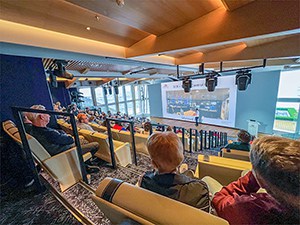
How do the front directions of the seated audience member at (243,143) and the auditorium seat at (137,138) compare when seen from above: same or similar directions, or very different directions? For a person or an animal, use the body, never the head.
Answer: same or similar directions

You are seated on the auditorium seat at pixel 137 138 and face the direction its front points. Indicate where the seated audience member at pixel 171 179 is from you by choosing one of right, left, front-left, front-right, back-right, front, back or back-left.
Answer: back-right

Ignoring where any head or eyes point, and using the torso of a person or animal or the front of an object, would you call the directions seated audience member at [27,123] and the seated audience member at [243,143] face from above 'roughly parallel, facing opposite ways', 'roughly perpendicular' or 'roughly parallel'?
roughly parallel

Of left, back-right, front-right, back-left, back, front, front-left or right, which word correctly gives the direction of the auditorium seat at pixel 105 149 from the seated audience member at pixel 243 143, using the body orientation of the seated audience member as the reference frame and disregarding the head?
back-left

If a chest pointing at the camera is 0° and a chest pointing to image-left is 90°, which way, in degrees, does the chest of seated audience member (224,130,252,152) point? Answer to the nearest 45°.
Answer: approximately 180°

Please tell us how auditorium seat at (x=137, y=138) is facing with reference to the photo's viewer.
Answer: facing away from the viewer and to the right of the viewer

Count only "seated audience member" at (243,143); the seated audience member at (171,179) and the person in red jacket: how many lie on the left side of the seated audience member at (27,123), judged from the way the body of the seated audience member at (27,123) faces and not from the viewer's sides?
0

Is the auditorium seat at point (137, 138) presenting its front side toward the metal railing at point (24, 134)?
no

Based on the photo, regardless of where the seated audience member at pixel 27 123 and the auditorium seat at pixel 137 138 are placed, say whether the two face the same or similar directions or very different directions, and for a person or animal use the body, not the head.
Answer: same or similar directions

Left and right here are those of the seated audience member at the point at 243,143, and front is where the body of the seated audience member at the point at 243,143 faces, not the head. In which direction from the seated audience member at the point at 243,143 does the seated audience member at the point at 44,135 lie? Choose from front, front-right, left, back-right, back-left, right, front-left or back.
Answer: back-left

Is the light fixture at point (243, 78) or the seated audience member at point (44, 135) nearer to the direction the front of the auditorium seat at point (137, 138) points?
the light fixture

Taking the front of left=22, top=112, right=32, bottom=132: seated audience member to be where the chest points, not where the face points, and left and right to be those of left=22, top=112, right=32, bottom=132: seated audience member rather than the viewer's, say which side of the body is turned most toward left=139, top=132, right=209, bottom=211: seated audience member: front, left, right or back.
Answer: right

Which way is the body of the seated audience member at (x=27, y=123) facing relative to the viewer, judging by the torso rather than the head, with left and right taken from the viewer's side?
facing to the right of the viewer

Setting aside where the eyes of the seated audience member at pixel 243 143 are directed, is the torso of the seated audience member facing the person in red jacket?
no
